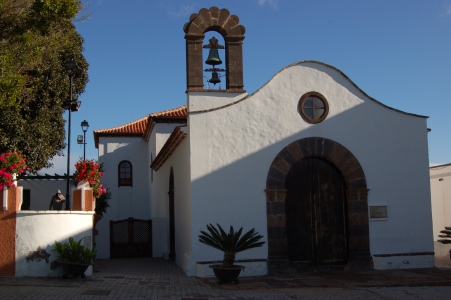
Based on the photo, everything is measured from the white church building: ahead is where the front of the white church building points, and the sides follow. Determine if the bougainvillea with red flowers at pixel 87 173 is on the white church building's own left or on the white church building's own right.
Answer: on the white church building's own right

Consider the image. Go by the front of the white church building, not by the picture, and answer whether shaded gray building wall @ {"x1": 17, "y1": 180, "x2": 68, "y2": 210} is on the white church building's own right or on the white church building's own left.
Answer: on the white church building's own right

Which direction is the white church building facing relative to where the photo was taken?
toward the camera

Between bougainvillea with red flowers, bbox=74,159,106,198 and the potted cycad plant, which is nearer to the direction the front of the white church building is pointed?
the potted cycad plant

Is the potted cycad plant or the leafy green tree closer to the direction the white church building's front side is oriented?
the potted cycad plant

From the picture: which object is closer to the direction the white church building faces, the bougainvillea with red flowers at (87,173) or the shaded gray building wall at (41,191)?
the bougainvillea with red flowers

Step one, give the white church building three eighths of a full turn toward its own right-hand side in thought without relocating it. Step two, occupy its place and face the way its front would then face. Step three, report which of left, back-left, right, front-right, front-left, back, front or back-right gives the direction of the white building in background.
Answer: right

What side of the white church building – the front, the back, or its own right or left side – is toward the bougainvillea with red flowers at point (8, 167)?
right

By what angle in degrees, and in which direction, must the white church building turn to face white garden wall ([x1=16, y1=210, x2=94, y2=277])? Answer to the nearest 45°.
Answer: approximately 90° to its right
